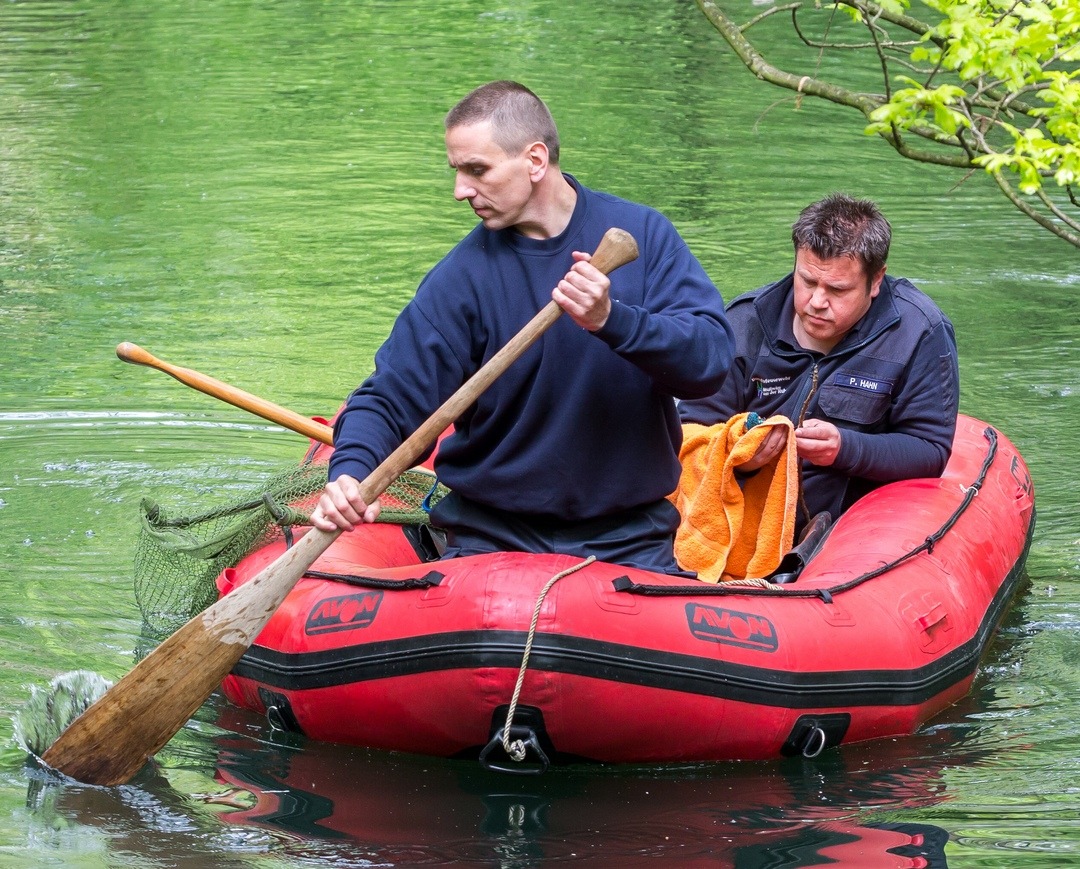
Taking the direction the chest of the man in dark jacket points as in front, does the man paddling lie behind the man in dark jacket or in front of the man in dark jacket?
in front

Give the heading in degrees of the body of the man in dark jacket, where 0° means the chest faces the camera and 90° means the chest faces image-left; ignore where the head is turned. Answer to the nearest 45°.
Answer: approximately 45°

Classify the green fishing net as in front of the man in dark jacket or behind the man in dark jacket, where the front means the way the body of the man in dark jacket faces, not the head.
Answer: in front
